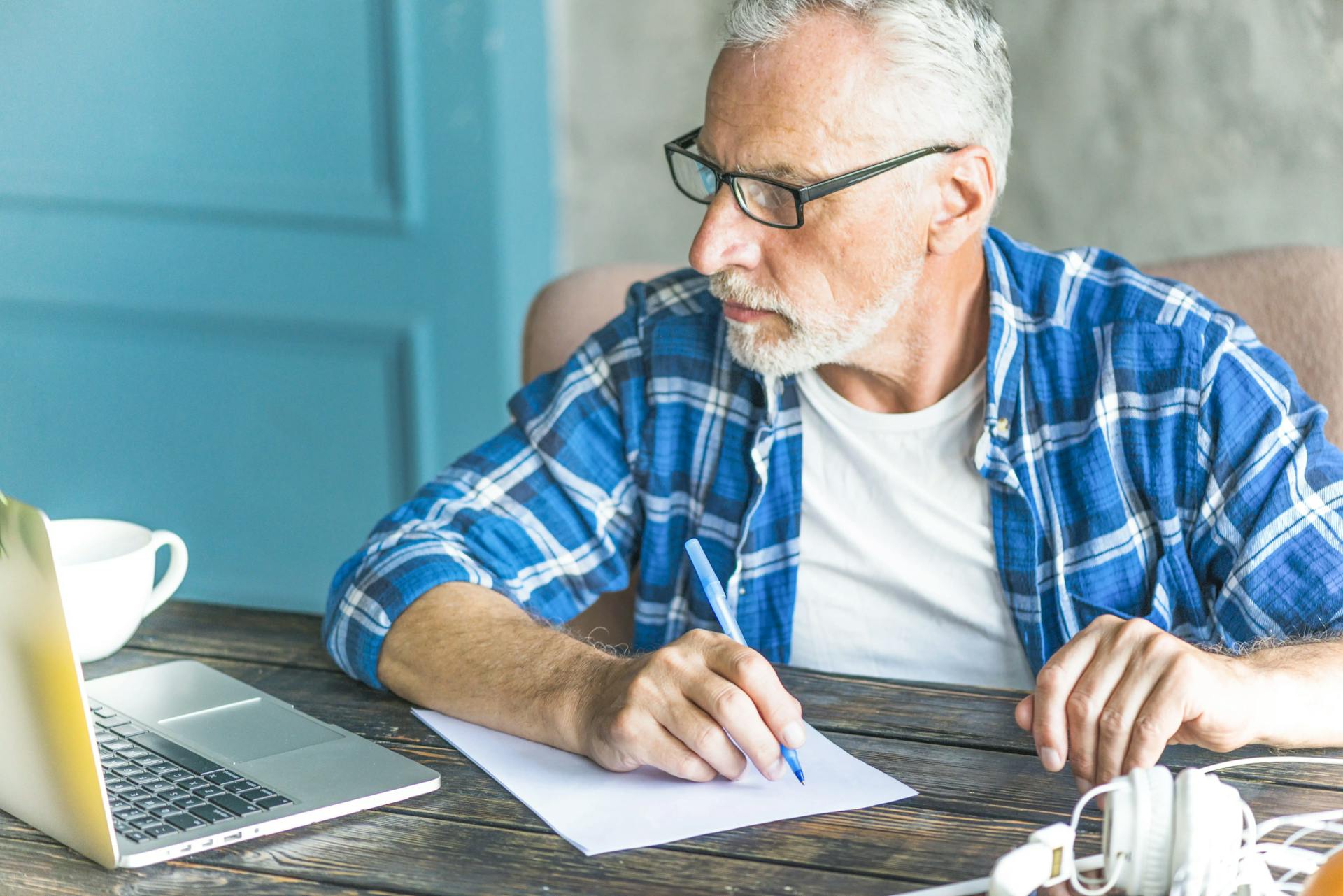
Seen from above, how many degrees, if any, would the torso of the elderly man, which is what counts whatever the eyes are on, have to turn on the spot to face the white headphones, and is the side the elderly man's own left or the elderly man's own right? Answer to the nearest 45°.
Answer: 0° — they already face it

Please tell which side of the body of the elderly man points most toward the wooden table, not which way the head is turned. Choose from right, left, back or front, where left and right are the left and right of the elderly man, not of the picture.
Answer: front

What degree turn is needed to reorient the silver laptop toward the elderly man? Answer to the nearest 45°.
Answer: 0° — it already faces them

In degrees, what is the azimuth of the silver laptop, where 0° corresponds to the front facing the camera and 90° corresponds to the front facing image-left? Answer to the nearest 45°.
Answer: approximately 225°

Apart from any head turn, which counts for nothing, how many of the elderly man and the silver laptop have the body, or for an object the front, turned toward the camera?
1

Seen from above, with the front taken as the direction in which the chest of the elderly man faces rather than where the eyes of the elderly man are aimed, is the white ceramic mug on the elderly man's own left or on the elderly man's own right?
on the elderly man's own right

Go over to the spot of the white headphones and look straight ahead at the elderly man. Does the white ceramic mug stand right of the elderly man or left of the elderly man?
left

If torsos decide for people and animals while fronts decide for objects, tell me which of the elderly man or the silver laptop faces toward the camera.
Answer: the elderly man

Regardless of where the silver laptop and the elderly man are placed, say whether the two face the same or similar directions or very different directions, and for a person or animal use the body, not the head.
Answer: very different directions
